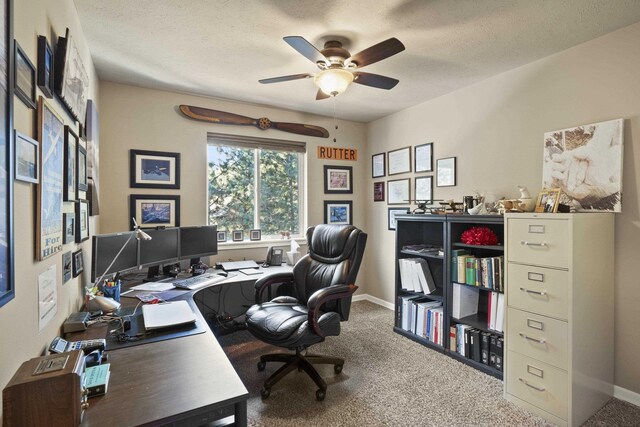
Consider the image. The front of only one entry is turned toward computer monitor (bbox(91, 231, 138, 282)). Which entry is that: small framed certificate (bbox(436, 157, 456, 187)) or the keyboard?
the small framed certificate

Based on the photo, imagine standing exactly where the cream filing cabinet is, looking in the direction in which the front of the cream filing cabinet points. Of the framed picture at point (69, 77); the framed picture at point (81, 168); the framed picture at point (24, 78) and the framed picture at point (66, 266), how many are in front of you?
4

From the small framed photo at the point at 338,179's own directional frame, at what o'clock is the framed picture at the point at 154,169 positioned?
The framed picture is roughly at 2 o'clock from the small framed photo.

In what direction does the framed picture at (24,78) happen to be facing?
to the viewer's right

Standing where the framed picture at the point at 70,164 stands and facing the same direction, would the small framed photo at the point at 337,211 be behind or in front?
in front

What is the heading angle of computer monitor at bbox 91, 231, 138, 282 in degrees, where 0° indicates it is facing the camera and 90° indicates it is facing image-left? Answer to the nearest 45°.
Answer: approximately 315°

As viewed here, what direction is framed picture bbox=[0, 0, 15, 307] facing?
to the viewer's right

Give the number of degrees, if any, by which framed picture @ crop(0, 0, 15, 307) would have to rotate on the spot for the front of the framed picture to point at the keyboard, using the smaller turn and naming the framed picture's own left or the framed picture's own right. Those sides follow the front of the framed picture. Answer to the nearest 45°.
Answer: approximately 45° to the framed picture's own left

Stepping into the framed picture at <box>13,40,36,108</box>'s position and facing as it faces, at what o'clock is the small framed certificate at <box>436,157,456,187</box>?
The small framed certificate is roughly at 12 o'clock from the framed picture.

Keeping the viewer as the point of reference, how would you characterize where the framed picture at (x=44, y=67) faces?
facing to the right of the viewer

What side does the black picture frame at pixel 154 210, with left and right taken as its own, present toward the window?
left

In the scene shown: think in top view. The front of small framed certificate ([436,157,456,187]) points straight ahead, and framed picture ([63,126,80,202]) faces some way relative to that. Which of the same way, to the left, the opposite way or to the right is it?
the opposite way

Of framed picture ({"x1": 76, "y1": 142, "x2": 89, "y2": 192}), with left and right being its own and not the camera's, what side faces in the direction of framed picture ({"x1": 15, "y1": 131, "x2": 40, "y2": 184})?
right

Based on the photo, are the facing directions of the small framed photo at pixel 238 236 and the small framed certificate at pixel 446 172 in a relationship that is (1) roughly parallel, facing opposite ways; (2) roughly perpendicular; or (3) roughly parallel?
roughly perpendicular
